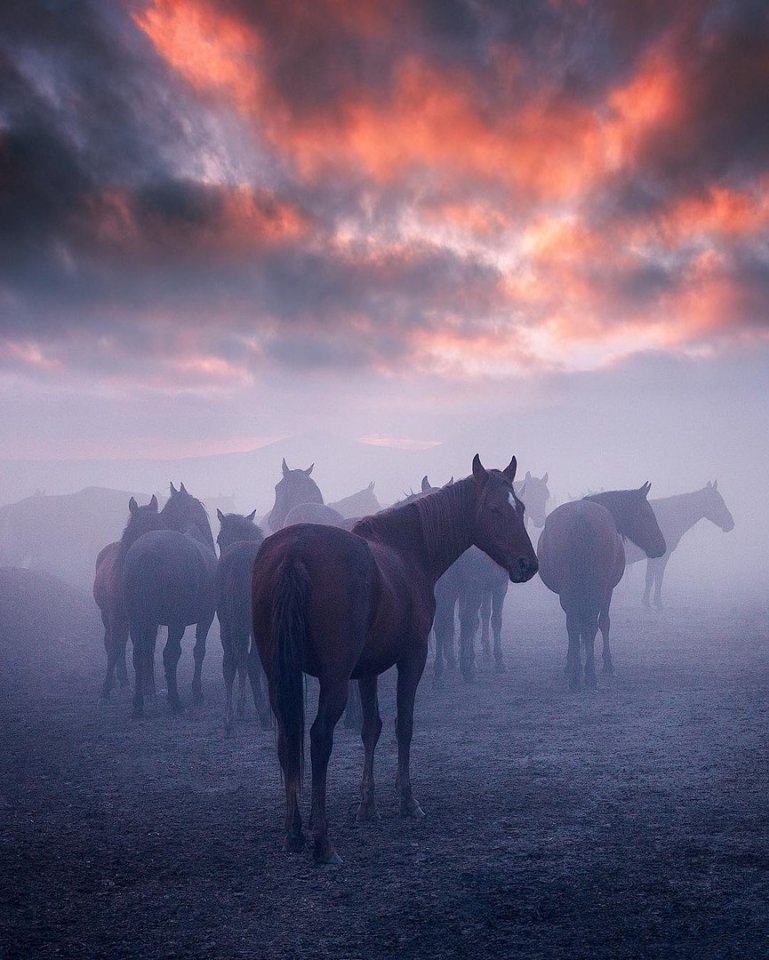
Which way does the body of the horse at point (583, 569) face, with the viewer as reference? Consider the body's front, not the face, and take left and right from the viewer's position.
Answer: facing away from the viewer and to the right of the viewer

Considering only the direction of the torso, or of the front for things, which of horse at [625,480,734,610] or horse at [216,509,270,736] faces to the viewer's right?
horse at [625,480,734,610]

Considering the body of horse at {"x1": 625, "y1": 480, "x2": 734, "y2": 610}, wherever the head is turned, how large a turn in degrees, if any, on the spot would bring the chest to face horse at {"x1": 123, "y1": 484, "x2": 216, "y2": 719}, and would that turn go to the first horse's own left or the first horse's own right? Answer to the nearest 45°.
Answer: approximately 90° to the first horse's own right

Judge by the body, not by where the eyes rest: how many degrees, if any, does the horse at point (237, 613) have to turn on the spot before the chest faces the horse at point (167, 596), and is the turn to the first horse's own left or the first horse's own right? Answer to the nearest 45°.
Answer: approximately 45° to the first horse's own left

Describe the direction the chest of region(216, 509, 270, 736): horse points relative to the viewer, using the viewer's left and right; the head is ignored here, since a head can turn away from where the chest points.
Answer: facing away from the viewer

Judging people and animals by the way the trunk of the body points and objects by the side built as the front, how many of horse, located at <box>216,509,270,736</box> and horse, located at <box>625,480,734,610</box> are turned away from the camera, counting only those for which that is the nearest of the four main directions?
1

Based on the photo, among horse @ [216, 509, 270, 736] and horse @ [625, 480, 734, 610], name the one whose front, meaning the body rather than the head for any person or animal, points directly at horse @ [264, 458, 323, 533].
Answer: horse @ [216, 509, 270, 736]

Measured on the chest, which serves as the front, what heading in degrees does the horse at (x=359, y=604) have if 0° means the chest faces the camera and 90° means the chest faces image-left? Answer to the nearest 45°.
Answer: approximately 225°

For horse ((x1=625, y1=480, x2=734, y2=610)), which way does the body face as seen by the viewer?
to the viewer's right
